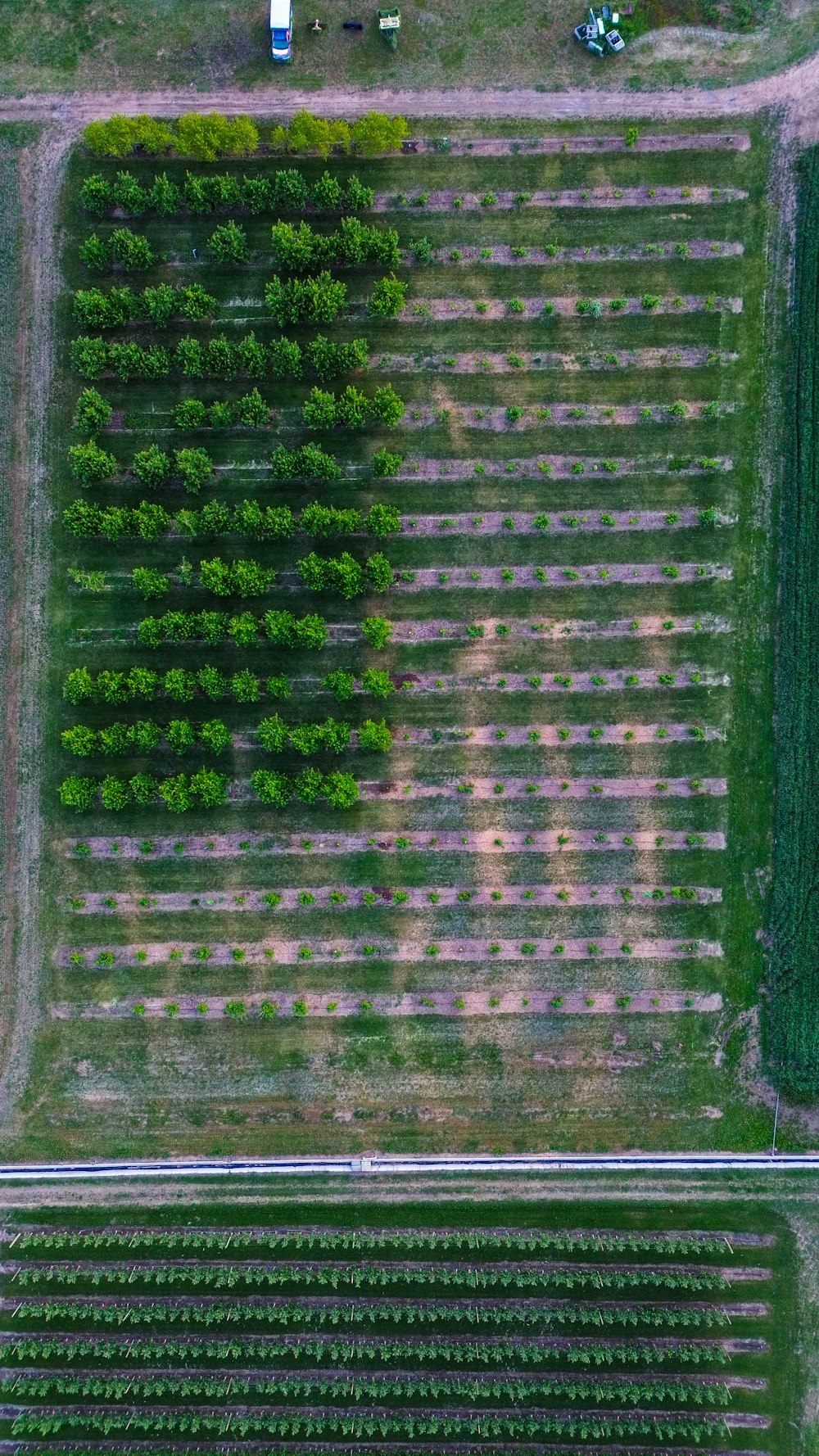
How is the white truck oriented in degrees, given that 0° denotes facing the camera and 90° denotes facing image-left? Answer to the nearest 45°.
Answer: approximately 0°

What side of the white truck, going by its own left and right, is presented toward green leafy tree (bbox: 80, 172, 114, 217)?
right
